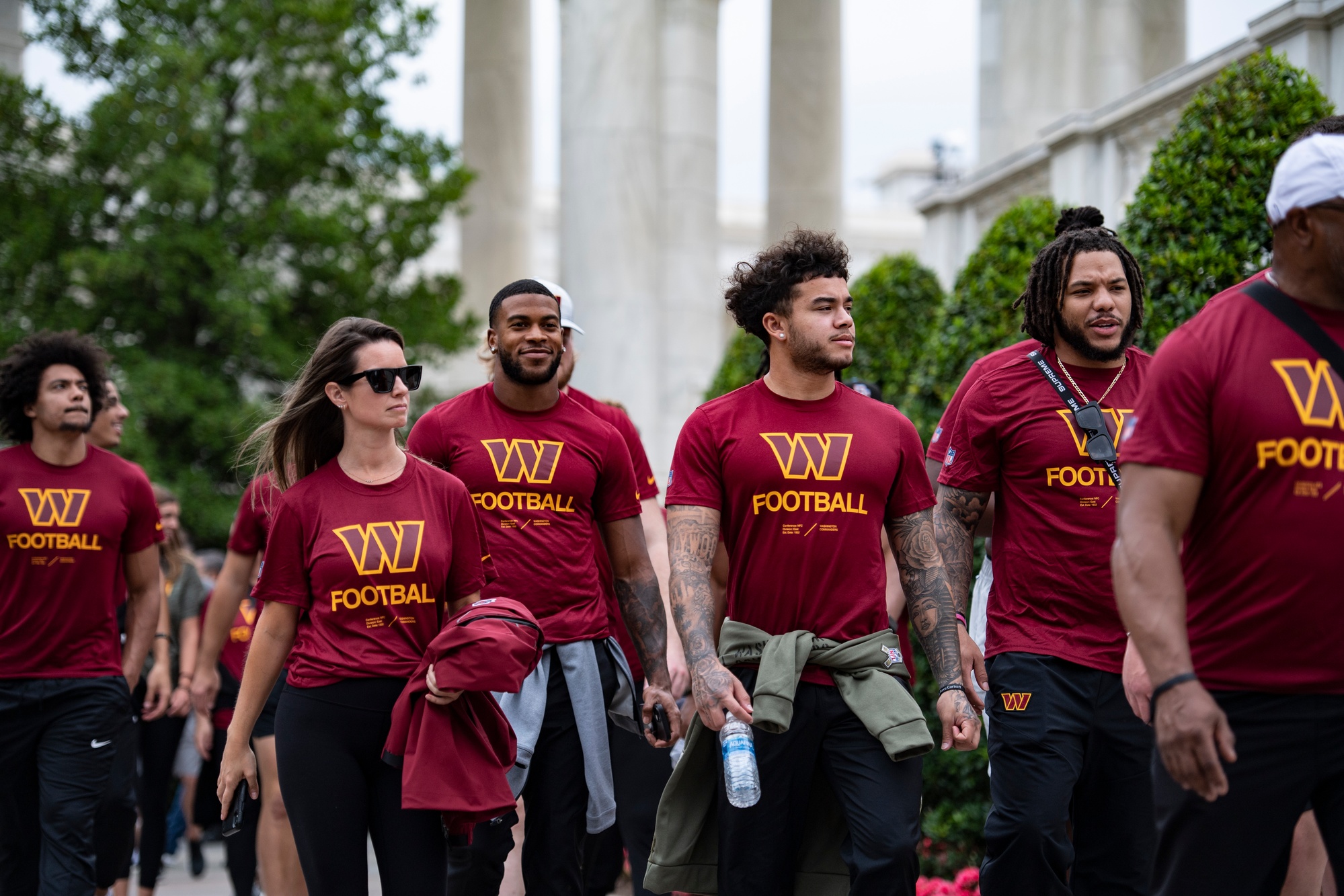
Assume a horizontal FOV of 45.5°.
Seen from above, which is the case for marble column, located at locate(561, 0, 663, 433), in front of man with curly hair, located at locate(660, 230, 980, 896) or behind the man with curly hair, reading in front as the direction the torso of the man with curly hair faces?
behind

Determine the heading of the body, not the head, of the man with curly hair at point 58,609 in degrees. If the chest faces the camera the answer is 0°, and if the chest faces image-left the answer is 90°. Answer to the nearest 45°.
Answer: approximately 0°

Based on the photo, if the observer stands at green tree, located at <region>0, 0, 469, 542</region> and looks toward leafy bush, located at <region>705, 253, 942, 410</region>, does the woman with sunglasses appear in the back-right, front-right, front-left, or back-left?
front-right

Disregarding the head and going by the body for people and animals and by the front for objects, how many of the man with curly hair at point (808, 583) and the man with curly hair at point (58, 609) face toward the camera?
2

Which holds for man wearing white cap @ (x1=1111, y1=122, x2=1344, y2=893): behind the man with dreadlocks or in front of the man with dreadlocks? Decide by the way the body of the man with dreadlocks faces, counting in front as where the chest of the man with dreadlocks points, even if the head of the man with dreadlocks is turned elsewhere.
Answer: in front

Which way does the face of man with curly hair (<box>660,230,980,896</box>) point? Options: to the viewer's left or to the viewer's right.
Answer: to the viewer's right

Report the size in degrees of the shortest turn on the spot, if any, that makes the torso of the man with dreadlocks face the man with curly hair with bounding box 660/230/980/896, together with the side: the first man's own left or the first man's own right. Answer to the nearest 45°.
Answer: approximately 135° to the first man's own right

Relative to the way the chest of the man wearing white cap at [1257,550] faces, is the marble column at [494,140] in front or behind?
behind

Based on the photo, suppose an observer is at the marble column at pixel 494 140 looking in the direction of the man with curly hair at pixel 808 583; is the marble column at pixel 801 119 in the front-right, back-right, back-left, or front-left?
front-left

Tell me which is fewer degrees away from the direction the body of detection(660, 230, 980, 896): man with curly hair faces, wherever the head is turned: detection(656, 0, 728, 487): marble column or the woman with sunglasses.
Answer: the woman with sunglasses

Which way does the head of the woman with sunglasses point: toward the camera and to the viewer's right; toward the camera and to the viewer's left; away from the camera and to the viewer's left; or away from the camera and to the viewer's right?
toward the camera and to the viewer's right

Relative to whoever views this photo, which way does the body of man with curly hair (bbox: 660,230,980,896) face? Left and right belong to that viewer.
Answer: facing the viewer

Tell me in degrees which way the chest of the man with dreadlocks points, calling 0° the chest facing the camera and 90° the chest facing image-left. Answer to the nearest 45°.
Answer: approximately 315°
